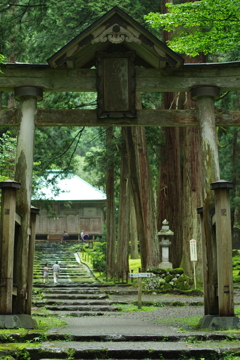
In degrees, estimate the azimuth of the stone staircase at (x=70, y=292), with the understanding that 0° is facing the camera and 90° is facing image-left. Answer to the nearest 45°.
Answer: approximately 0°

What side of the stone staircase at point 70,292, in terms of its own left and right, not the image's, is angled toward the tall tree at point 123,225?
back

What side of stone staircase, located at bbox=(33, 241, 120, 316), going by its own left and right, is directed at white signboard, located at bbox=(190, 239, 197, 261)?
left
